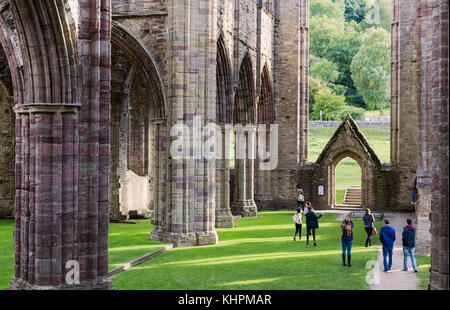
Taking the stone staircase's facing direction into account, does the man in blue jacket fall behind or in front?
in front

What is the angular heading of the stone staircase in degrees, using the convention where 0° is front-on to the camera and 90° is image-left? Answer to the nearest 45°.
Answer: approximately 0°

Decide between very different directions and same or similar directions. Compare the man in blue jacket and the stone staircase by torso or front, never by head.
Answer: very different directions

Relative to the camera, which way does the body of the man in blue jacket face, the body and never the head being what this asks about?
away from the camera

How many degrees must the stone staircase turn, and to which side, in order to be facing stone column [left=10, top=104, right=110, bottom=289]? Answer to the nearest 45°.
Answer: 0° — it already faces it

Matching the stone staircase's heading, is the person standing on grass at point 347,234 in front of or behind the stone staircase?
in front

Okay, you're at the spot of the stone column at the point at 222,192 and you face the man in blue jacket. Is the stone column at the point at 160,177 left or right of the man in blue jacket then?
right

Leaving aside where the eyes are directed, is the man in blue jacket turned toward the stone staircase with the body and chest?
yes

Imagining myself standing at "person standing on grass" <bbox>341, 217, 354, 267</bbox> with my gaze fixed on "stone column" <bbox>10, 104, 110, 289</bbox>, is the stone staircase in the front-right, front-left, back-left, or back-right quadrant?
back-right

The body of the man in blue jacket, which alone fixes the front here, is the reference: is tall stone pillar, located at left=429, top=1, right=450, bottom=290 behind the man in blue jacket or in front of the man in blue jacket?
behind

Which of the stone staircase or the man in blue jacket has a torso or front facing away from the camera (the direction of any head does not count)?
the man in blue jacket
